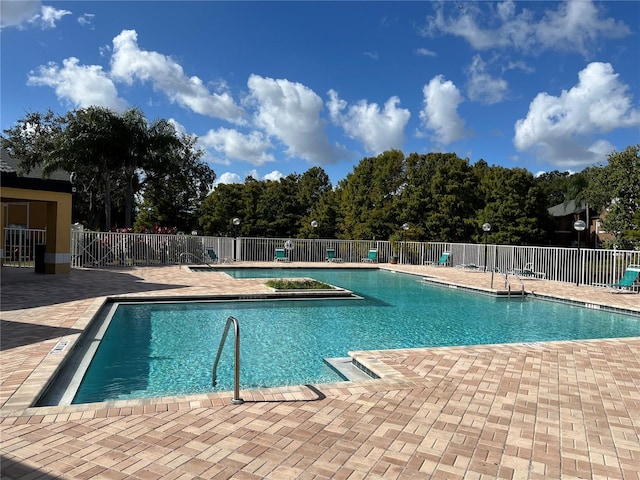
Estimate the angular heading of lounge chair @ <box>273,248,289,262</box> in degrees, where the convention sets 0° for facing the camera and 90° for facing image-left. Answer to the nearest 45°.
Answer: approximately 0°

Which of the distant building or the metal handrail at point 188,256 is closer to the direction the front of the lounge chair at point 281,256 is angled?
the metal handrail

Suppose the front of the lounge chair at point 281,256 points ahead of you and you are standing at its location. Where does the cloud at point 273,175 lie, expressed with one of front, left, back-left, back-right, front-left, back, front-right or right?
back

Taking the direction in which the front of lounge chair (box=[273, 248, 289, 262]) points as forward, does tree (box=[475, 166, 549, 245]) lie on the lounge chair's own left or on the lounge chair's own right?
on the lounge chair's own left

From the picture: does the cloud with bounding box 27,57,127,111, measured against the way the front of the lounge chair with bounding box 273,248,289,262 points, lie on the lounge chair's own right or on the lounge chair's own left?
on the lounge chair's own right

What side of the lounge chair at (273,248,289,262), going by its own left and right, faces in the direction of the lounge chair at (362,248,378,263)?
left

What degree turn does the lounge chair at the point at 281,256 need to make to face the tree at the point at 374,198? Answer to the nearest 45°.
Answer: approximately 135° to its left

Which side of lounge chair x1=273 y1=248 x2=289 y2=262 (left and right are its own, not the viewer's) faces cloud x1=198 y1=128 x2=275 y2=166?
back
